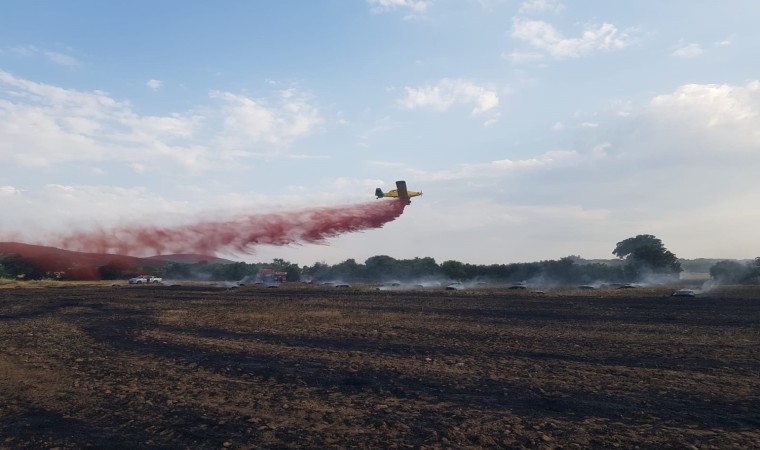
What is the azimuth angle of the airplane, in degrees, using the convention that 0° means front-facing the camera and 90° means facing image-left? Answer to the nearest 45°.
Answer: approximately 270°
